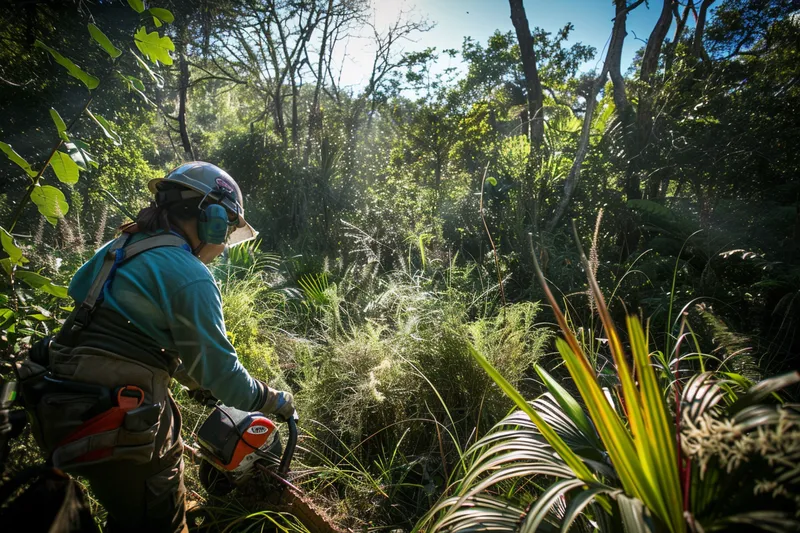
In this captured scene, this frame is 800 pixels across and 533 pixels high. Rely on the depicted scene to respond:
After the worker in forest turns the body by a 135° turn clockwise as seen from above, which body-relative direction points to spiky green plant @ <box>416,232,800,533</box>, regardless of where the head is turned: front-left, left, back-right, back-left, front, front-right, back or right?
front-left

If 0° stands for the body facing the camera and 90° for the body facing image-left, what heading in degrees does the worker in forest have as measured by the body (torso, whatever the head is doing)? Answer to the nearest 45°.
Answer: approximately 225°

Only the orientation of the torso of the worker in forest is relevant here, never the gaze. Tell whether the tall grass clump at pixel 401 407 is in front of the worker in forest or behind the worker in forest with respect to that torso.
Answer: in front

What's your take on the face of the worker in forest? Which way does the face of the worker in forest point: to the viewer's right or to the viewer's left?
to the viewer's right

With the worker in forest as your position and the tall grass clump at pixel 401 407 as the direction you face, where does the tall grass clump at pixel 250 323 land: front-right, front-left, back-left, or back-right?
front-left
